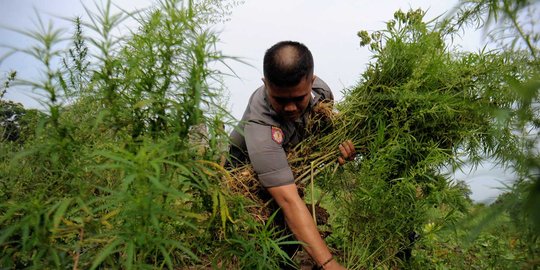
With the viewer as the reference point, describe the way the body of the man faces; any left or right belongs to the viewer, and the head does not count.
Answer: facing the viewer and to the right of the viewer
